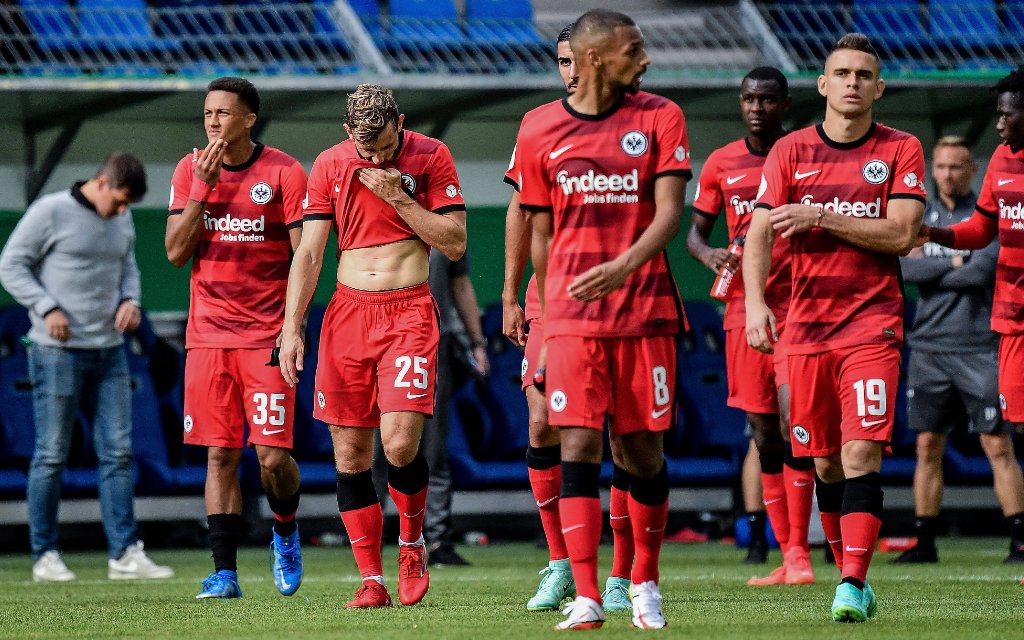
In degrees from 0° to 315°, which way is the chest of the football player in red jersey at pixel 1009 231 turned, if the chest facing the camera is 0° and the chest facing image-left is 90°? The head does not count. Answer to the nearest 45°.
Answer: approximately 45°

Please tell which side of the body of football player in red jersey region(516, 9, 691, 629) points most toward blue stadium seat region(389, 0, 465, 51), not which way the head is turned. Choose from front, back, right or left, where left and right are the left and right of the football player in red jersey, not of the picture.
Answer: back

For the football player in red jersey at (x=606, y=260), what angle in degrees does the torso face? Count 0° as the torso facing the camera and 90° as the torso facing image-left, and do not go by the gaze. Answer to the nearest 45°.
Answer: approximately 0°

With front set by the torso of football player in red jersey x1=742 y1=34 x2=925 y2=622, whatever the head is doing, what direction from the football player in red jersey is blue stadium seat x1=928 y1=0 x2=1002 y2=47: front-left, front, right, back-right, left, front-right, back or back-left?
back

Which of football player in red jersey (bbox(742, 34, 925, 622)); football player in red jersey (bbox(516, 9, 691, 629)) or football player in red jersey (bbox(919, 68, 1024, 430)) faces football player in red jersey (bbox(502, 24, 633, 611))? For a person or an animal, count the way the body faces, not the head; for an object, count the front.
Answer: football player in red jersey (bbox(919, 68, 1024, 430))

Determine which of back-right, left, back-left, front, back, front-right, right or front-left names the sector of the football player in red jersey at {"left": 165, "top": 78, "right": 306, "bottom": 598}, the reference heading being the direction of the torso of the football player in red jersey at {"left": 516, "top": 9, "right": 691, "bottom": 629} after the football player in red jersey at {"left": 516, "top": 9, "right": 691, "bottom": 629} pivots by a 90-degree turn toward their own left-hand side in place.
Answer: back-left

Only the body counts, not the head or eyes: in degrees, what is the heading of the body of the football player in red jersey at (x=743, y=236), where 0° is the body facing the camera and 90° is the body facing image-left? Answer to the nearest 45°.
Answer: approximately 0°

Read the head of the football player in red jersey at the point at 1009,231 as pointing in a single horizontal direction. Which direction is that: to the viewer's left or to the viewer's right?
to the viewer's left

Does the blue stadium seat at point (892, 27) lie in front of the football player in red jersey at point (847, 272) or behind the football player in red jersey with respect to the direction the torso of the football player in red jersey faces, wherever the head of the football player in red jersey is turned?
behind
